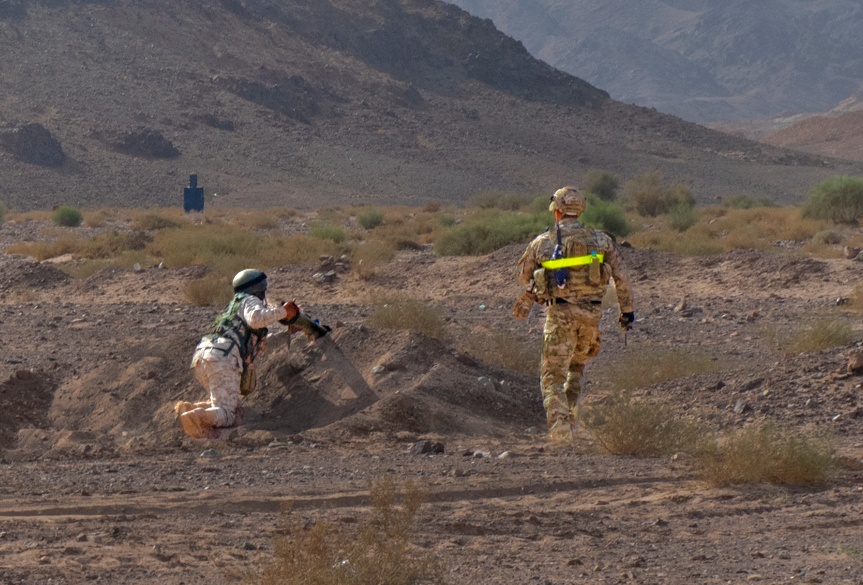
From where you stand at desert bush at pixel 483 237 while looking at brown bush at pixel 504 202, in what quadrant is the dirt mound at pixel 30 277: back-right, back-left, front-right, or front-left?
back-left

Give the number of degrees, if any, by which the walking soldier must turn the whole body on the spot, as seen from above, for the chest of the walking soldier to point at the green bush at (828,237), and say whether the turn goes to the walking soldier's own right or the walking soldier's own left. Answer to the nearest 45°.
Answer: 0° — they already face it

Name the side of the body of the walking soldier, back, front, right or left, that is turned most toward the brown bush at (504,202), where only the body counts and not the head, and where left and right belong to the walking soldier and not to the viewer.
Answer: front

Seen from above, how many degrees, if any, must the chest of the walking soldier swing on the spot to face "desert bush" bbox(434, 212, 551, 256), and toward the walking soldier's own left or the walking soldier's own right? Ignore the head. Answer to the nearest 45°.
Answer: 0° — they already face it

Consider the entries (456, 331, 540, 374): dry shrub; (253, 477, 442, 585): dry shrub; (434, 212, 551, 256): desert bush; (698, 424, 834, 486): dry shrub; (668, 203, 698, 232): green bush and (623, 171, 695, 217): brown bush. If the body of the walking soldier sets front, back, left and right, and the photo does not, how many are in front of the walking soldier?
4

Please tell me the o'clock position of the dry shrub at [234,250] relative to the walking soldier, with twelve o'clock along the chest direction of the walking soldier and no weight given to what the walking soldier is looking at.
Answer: The dry shrub is roughly at 11 o'clock from the walking soldier.

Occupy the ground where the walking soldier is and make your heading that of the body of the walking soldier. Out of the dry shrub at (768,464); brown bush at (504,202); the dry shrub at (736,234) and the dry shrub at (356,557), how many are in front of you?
2

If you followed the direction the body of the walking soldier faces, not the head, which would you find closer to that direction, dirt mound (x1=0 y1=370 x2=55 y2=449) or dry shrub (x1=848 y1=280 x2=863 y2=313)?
the dry shrub

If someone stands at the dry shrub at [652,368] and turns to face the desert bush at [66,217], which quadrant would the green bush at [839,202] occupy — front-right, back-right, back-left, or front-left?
front-right

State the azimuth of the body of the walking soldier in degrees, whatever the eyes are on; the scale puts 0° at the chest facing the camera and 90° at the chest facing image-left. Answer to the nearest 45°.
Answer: approximately 180°

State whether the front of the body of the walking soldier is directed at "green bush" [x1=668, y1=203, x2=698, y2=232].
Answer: yes

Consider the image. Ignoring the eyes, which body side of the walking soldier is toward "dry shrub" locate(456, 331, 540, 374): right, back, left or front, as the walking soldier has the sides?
front

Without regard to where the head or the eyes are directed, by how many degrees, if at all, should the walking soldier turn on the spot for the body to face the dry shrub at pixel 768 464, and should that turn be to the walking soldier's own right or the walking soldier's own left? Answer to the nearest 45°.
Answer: approximately 135° to the walking soldier's own right

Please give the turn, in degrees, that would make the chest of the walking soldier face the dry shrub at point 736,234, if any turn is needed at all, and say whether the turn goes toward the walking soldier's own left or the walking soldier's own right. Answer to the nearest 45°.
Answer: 0° — they already face it

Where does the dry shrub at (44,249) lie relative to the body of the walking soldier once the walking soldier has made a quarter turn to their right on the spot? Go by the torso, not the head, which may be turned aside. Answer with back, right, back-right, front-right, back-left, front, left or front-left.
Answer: back-left

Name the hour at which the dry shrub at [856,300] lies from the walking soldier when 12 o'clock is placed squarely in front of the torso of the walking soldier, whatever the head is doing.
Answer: The dry shrub is roughly at 1 o'clock from the walking soldier.

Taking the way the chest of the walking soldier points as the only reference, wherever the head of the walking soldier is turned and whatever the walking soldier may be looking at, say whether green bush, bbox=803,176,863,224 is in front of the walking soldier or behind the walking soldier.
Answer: in front

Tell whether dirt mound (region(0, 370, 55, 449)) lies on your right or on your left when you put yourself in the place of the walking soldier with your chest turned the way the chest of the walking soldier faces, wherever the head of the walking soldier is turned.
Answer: on your left
